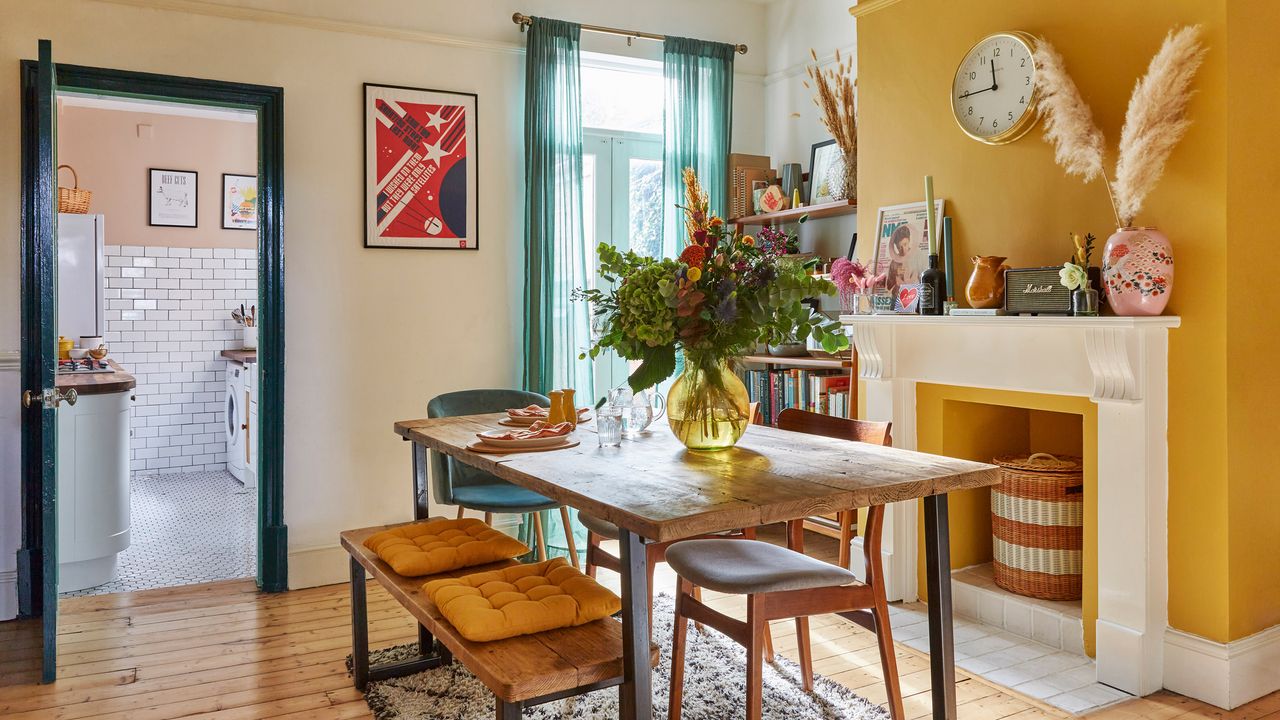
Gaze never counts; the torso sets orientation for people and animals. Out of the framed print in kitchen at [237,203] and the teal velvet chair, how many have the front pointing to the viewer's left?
0

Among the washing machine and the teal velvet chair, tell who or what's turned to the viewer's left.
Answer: the washing machine

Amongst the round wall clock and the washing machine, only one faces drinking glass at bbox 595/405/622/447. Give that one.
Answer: the round wall clock

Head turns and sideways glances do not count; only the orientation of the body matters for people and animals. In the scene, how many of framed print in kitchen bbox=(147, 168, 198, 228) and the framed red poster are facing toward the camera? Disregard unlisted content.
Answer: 2

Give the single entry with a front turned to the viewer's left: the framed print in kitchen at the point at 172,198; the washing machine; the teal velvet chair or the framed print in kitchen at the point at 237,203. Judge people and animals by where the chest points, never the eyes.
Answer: the washing machine

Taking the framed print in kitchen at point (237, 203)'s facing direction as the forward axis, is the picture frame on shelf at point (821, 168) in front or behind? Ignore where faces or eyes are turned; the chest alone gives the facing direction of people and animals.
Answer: in front

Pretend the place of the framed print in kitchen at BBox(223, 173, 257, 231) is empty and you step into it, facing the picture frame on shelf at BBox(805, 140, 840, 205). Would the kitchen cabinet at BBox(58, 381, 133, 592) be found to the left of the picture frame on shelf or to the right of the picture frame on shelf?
right

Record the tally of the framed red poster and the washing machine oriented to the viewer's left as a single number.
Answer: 1
